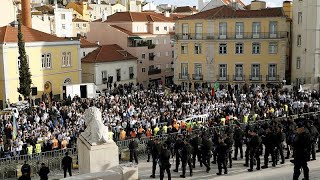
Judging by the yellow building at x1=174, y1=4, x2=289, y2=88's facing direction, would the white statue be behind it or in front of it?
in front

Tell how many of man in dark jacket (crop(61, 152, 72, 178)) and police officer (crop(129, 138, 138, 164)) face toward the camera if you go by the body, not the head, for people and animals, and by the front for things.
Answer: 0

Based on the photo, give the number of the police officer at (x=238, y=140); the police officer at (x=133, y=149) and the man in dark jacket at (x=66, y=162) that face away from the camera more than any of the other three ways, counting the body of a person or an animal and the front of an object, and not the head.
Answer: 3

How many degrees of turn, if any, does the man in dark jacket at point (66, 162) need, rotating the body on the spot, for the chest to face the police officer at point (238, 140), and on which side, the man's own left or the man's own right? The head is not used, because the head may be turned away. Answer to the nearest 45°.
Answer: approximately 90° to the man's own right

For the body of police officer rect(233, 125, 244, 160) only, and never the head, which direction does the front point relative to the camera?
away from the camera

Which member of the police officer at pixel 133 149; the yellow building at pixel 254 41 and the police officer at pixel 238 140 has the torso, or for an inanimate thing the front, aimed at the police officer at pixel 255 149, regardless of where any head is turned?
the yellow building

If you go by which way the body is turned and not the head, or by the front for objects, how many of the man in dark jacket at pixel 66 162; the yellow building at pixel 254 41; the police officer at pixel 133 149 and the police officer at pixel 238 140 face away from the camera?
3

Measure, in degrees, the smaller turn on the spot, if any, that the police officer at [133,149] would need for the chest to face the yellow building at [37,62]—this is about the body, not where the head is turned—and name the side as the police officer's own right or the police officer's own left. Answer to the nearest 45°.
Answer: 0° — they already face it

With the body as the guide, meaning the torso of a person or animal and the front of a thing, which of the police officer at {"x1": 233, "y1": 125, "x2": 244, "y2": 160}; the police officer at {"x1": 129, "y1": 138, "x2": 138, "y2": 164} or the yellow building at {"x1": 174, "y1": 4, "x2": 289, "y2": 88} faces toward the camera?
the yellow building

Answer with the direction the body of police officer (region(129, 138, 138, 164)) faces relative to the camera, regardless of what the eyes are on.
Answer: away from the camera

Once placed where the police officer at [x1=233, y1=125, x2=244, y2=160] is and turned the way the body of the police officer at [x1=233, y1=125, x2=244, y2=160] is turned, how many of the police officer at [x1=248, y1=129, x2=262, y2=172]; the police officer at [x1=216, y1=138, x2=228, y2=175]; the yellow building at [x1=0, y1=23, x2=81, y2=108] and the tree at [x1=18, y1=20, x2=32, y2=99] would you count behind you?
2

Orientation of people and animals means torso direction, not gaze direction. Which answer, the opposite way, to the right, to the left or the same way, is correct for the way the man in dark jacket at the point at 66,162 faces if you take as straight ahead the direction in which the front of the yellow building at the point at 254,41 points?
the opposite way

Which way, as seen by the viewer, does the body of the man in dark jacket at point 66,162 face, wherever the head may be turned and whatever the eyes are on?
away from the camera
